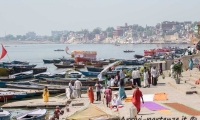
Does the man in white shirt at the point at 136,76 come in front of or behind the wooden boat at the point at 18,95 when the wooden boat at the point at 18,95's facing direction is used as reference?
in front

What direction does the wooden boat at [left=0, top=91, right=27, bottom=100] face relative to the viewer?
to the viewer's right
